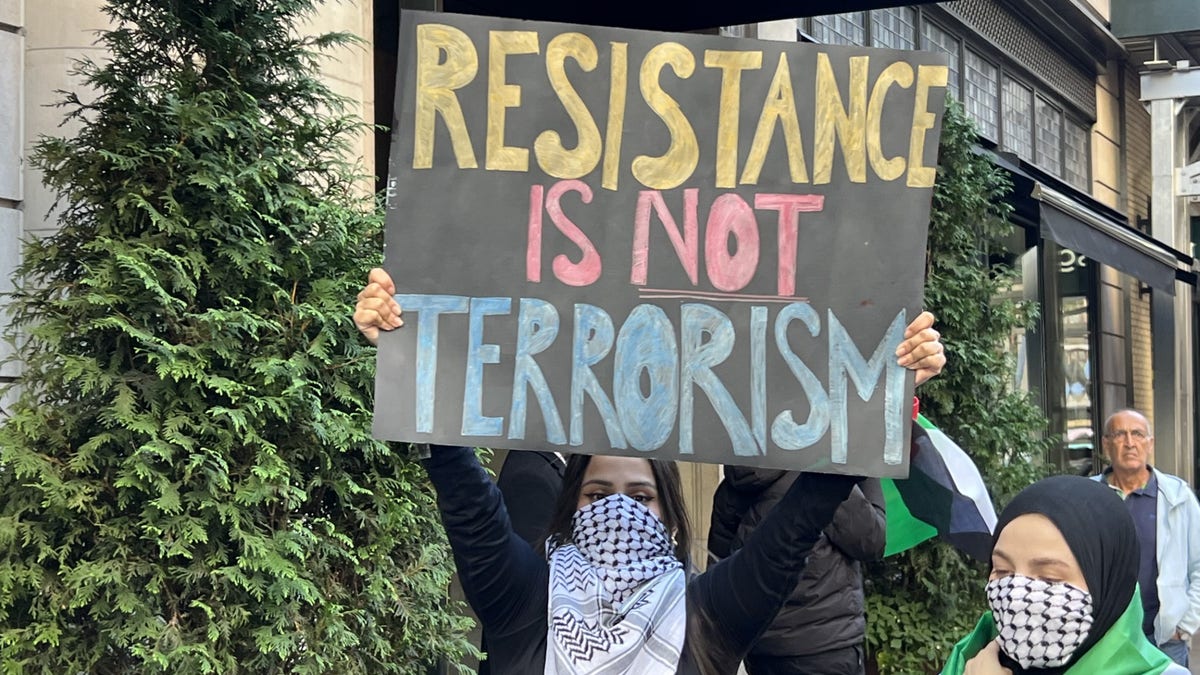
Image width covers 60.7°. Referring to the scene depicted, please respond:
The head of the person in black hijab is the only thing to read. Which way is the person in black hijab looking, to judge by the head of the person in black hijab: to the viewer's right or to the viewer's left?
to the viewer's left

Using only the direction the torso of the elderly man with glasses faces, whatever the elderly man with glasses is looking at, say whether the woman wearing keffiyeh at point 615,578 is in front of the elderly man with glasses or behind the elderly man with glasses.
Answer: in front

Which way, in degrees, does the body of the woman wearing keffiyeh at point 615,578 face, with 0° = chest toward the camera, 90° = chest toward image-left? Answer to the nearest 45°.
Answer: approximately 0°

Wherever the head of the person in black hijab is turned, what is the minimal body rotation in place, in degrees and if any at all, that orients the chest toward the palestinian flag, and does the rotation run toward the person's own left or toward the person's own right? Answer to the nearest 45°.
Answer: approximately 135° to the person's own right

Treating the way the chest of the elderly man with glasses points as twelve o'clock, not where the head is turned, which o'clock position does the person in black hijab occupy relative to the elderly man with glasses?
The person in black hijab is roughly at 12 o'clock from the elderly man with glasses.

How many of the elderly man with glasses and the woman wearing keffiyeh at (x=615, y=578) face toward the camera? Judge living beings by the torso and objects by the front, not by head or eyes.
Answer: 2

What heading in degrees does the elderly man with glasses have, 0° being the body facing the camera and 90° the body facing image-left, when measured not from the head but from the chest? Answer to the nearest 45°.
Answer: approximately 0°

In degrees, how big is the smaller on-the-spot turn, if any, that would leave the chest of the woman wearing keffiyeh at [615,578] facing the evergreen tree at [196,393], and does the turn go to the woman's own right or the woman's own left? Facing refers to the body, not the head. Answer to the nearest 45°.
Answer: approximately 135° to the woman's own right

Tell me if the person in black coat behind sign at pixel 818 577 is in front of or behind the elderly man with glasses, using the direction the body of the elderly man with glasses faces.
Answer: in front

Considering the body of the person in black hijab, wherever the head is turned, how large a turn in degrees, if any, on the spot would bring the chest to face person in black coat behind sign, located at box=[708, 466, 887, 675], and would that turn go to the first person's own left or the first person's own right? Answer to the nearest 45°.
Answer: approximately 90° to the first person's own right
